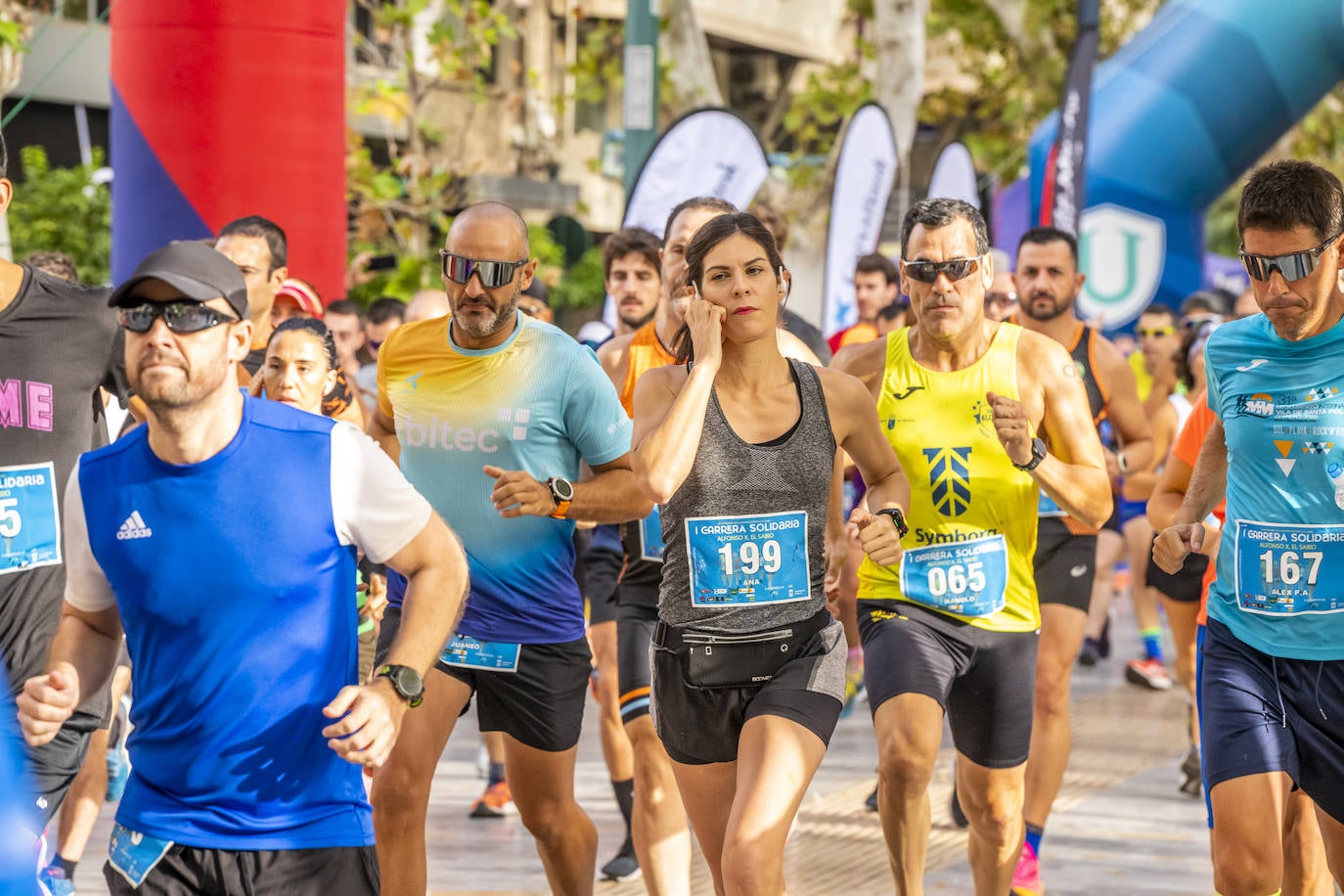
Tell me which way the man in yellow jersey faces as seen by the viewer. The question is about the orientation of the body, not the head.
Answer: toward the camera

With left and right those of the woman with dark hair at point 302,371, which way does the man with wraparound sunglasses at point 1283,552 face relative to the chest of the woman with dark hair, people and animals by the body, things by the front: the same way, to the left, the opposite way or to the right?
the same way

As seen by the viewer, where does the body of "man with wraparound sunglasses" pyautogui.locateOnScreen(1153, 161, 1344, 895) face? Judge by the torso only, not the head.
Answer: toward the camera

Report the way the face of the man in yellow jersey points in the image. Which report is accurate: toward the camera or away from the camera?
toward the camera

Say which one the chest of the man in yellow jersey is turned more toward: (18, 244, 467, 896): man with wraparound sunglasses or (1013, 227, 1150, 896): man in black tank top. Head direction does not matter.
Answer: the man with wraparound sunglasses

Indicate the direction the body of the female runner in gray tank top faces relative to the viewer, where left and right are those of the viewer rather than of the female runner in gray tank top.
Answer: facing the viewer

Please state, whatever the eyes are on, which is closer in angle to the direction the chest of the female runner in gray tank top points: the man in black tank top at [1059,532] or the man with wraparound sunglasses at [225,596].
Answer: the man with wraparound sunglasses

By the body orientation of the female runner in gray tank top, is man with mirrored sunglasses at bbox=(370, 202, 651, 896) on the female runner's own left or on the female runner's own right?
on the female runner's own right

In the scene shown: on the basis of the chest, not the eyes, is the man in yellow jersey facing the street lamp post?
no

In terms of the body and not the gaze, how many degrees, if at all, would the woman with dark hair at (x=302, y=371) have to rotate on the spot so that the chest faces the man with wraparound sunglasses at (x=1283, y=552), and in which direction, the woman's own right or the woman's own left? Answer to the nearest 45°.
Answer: approximately 90° to the woman's own left

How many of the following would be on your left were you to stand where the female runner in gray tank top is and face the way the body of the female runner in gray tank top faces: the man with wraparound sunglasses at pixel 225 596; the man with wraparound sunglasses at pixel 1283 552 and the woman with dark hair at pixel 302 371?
1

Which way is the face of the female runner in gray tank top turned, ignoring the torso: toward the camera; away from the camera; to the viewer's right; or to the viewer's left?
toward the camera

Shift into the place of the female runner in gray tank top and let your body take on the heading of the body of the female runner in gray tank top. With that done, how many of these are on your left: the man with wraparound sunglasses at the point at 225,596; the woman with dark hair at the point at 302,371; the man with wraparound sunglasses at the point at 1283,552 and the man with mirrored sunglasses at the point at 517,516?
1

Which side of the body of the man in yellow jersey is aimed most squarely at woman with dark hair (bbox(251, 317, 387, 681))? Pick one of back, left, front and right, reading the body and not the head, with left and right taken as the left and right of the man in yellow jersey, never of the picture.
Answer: right

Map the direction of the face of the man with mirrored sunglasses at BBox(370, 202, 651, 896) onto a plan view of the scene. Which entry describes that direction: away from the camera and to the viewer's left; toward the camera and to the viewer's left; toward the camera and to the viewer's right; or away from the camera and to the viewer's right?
toward the camera and to the viewer's left

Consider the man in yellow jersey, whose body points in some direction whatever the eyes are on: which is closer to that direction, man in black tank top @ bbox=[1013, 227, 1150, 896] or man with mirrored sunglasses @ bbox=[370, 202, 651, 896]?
the man with mirrored sunglasses
